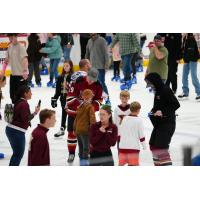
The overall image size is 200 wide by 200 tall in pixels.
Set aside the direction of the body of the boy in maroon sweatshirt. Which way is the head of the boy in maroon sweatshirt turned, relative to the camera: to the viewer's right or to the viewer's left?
to the viewer's right

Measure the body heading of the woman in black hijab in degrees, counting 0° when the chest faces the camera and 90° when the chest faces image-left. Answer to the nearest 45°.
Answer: approximately 90°

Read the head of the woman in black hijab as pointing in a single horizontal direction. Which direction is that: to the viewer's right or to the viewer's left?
to the viewer's left

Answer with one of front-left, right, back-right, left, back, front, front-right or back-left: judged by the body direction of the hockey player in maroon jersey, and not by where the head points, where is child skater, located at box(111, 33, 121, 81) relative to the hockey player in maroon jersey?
back-left

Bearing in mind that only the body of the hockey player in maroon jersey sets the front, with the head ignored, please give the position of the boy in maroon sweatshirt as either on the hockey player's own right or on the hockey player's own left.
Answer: on the hockey player's own right
